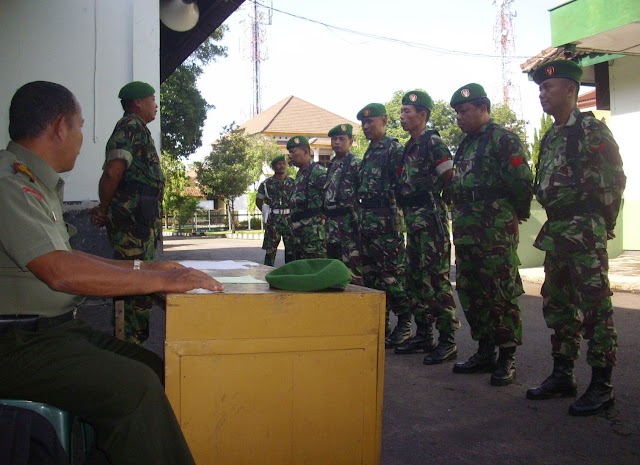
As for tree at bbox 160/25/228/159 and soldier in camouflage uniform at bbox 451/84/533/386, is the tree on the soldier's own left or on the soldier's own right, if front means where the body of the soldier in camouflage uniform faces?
on the soldier's own right

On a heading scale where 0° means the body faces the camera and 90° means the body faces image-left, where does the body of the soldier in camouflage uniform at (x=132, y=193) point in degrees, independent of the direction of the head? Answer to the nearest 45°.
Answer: approximately 270°

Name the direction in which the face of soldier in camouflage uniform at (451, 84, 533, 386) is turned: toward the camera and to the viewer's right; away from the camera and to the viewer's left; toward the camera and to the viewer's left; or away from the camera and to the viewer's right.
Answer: toward the camera and to the viewer's left

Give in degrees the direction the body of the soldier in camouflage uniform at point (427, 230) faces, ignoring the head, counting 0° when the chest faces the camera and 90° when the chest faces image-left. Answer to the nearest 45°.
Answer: approximately 45°

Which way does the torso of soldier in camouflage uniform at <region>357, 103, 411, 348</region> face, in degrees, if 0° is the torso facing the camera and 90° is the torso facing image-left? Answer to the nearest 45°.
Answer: approximately 45°

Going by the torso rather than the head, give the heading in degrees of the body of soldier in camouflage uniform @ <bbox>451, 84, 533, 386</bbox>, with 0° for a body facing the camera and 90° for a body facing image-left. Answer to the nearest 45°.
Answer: approximately 45°

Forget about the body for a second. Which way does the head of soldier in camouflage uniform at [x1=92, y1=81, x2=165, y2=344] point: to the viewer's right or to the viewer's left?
to the viewer's right

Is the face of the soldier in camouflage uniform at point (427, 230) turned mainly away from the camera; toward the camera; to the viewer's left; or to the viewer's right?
to the viewer's left

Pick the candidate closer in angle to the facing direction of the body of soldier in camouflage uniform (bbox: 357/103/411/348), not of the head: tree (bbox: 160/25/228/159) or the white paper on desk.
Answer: the white paper on desk

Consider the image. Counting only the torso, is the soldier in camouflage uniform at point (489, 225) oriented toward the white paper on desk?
yes

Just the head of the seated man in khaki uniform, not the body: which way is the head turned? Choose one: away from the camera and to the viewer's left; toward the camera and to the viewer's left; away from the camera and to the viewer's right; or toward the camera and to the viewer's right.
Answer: away from the camera and to the viewer's right

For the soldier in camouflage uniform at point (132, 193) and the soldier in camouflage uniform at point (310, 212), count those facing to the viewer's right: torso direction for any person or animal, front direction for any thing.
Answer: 1

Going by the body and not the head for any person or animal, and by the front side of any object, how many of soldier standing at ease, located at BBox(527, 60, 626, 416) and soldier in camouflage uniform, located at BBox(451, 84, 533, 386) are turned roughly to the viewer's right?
0

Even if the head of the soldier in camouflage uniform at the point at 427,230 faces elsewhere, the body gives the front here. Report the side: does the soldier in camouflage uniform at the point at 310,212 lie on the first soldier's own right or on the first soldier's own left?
on the first soldier's own right
